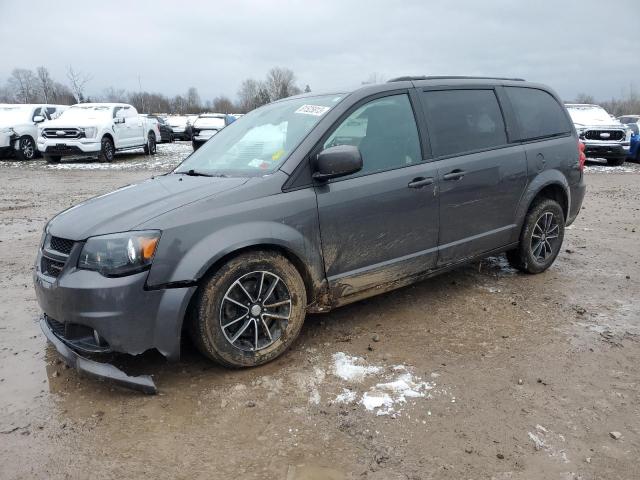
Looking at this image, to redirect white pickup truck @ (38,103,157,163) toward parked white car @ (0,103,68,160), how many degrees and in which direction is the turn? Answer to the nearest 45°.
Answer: approximately 90° to its right

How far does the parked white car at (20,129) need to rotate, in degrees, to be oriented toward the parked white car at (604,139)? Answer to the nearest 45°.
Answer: approximately 90° to its left

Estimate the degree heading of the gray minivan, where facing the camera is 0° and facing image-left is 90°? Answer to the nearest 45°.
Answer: approximately 45°

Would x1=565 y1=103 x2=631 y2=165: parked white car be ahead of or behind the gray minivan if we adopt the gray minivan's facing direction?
behind

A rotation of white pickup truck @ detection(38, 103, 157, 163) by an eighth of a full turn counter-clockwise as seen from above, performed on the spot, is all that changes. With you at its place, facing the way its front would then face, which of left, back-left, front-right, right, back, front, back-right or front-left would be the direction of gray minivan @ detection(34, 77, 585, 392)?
front

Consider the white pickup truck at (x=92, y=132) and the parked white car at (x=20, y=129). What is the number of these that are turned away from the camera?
0

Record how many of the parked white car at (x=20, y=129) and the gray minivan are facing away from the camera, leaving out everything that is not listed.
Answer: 0

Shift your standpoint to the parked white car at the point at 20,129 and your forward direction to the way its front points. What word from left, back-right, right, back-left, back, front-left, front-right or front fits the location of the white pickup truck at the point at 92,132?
left

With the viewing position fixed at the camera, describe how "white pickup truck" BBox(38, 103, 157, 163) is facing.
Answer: facing the viewer and to the left of the viewer

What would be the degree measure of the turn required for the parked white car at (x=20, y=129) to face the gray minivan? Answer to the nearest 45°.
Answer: approximately 45° to its left

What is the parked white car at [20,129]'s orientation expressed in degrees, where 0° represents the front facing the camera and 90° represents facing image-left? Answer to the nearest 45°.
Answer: approximately 45°
